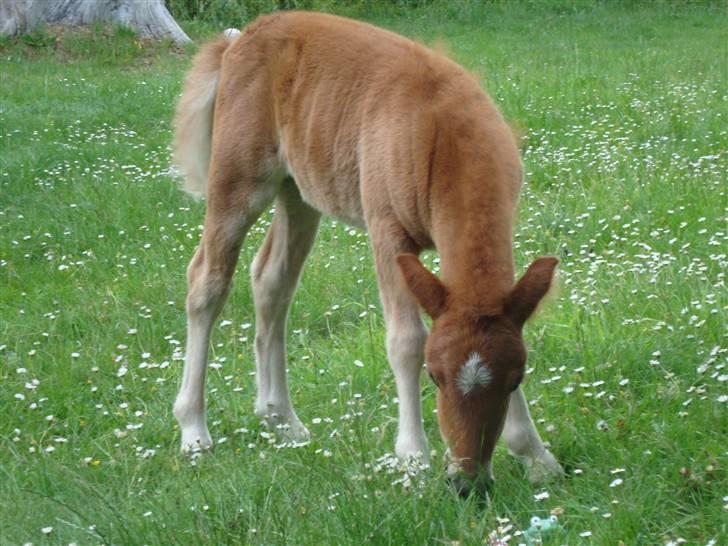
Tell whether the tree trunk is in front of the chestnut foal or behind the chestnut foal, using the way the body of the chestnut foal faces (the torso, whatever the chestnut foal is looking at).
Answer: behind

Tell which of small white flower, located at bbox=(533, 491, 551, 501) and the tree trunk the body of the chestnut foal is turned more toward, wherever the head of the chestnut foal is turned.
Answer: the small white flower

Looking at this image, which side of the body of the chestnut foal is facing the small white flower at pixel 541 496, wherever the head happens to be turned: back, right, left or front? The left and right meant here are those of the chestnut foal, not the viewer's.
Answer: front

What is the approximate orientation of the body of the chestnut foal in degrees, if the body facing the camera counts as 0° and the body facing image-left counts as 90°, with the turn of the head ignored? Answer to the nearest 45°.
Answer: approximately 315°
